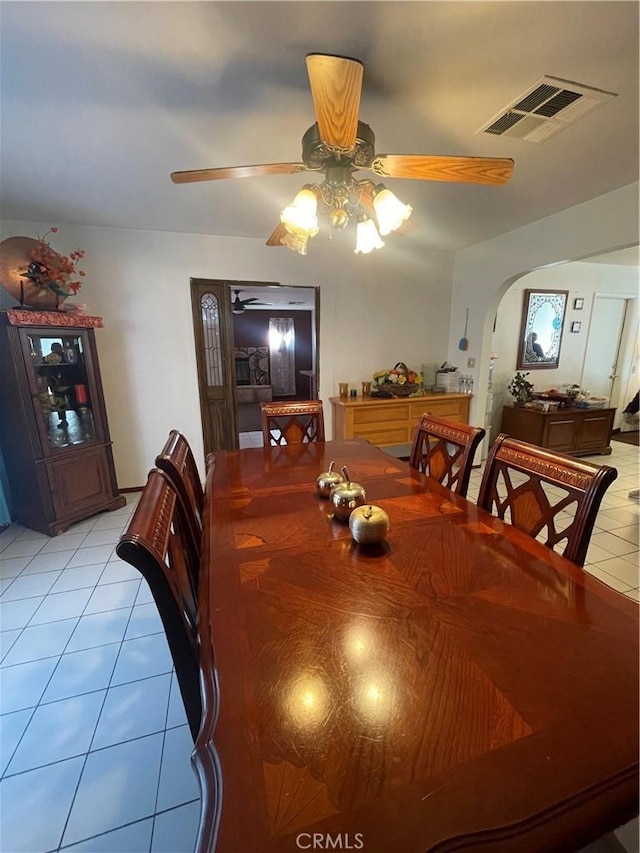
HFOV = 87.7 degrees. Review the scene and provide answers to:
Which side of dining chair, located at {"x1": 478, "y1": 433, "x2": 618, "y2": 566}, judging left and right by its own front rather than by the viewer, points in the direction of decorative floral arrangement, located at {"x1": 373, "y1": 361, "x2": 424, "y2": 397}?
right

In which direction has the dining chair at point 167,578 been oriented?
to the viewer's right

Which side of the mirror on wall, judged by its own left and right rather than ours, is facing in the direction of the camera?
front

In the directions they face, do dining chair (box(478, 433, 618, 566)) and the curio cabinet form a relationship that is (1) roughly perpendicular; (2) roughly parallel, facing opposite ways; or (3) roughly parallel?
roughly parallel, facing opposite ways

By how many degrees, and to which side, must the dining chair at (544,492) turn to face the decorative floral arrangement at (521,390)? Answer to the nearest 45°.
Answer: approximately 135° to its right

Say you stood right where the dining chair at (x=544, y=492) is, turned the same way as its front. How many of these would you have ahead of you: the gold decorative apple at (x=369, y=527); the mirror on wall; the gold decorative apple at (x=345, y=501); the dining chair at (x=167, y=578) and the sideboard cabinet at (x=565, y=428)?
3

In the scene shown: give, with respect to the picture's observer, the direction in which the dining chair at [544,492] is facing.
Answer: facing the viewer and to the left of the viewer

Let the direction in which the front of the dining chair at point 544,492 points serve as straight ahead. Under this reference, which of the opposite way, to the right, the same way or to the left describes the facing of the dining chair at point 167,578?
the opposite way

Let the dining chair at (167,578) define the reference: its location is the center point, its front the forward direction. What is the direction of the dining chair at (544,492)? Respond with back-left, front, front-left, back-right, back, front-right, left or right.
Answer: front

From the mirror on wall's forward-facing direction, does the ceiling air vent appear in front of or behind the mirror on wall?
in front

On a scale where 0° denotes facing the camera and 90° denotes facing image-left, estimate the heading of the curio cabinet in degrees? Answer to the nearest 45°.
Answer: approximately 315°

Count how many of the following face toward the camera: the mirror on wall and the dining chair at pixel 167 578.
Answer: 1

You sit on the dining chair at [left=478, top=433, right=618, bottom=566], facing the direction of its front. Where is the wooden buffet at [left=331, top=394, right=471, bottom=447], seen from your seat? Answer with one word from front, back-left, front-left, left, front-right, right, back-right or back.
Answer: right
